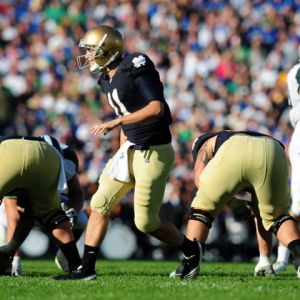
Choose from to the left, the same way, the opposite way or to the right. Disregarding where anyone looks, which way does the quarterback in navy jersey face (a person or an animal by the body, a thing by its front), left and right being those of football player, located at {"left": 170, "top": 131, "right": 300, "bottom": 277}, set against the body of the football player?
to the left

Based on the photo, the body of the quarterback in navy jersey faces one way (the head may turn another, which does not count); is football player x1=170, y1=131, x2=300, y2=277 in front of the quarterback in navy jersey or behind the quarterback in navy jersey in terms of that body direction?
behind

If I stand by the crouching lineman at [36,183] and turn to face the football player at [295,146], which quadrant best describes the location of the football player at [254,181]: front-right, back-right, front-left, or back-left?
front-right

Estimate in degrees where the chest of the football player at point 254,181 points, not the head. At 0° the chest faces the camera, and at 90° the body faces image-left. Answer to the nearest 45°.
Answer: approximately 180°

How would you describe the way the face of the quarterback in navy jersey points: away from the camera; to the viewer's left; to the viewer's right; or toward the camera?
to the viewer's left

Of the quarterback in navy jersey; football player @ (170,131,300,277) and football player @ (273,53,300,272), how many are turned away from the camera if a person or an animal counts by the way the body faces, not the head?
1

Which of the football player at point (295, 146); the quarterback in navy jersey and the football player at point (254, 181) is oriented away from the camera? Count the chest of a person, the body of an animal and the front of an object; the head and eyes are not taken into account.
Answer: the football player at point (254, 181)

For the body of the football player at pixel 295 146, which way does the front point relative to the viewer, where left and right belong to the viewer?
facing the viewer and to the left of the viewer

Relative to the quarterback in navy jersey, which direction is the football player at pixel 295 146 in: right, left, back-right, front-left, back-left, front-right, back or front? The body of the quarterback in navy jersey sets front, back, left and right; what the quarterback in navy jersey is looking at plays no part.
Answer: back-right

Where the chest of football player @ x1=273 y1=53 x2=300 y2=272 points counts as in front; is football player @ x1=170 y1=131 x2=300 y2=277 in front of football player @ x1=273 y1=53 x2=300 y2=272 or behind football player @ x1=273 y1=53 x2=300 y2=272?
in front

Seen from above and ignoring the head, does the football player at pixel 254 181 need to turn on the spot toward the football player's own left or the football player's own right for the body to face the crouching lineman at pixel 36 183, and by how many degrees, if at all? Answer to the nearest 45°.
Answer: approximately 90° to the football player's own left

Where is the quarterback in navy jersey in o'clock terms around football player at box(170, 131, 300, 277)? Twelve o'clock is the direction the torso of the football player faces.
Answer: The quarterback in navy jersey is roughly at 9 o'clock from the football player.

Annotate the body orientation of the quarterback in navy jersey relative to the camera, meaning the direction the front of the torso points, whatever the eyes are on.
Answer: to the viewer's left

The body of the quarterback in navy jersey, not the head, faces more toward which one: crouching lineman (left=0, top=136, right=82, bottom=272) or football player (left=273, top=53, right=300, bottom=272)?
the crouching lineman

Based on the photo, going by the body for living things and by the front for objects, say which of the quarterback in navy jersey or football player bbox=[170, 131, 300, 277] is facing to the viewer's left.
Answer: the quarterback in navy jersey

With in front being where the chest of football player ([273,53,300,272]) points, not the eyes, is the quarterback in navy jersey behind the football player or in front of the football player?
in front

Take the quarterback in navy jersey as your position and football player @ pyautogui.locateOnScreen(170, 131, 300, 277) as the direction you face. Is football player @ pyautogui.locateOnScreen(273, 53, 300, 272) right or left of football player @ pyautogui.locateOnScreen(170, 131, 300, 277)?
left

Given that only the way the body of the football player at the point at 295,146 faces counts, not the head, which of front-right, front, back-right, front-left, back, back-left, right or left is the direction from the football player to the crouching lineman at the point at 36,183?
front

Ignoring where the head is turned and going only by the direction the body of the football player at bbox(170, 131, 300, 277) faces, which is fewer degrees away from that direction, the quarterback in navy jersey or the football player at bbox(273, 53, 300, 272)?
the football player
